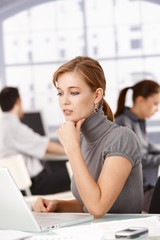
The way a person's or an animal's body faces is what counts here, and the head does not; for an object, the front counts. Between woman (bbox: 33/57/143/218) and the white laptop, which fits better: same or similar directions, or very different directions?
very different directions

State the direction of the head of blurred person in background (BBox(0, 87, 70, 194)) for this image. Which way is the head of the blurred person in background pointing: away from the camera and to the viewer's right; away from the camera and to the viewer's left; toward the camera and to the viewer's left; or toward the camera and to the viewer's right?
away from the camera and to the viewer's right

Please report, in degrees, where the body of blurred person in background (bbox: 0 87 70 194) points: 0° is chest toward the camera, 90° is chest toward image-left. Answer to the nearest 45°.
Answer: approximately 225°

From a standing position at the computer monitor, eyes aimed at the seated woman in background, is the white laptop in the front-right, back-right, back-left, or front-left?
front-right

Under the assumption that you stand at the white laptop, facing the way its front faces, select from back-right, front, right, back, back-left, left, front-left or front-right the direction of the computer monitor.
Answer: front-left

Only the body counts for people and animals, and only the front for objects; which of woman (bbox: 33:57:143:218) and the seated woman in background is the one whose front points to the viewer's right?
the seated woman in background

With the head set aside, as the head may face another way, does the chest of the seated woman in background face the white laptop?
no

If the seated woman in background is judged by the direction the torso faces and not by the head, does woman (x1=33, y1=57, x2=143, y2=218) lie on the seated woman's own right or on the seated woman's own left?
on the seated woman's own right

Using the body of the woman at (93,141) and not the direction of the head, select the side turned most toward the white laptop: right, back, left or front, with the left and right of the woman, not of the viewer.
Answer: front

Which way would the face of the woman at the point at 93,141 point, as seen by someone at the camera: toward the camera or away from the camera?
toward the camera

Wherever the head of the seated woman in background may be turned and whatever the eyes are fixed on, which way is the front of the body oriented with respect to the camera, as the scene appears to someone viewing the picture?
to the viewer's right

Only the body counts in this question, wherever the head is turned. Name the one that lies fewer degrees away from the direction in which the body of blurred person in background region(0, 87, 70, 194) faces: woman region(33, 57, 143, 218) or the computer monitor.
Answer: the computer monitor

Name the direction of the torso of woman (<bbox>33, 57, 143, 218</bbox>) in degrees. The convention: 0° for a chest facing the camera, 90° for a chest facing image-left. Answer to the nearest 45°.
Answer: approximately 45°
